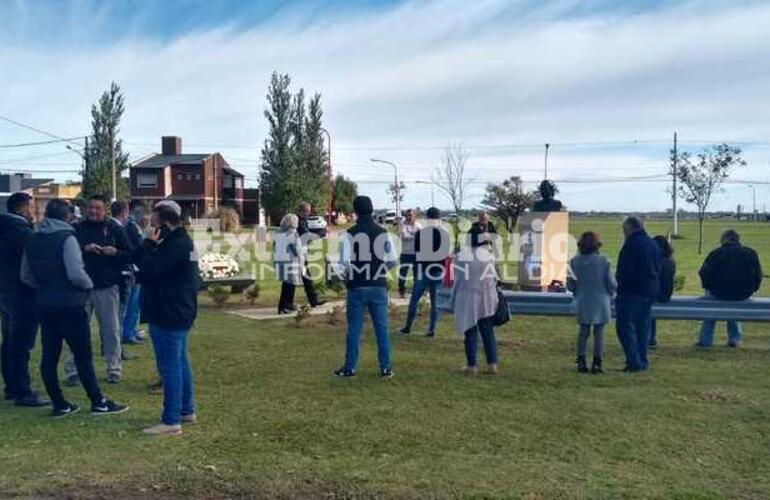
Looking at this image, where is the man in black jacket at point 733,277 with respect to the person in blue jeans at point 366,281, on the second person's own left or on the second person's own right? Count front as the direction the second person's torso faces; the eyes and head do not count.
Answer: on the second person's own right

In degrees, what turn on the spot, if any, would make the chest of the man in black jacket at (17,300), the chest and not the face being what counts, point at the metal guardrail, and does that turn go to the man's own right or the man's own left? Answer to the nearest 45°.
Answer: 0° — they already face it

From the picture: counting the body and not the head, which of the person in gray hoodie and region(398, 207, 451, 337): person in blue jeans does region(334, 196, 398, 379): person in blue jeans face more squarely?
the person in blue jeans

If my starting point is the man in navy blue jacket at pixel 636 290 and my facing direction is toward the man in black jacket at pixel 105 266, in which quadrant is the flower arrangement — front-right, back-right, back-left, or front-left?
front-right

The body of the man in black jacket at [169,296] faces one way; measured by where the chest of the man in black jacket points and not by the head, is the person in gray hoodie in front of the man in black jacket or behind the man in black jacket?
in front

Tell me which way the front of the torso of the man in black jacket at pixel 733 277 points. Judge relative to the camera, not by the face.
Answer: away from the camera

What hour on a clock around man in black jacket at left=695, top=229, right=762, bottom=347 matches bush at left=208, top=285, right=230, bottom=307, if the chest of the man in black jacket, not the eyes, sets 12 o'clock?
The bush is roughly at 9 o'clock from the man in black jacket.

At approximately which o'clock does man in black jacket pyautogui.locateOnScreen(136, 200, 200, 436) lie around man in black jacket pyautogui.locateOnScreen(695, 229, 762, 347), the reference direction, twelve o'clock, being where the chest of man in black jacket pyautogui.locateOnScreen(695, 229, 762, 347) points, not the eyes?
man in black jacket pyautogui.locateOnScreen(136, 200, 200, 436) is roughly at 7 o'clock from man in black jacket pyautogui.locateOnScreen(695, 229, 762, 347).

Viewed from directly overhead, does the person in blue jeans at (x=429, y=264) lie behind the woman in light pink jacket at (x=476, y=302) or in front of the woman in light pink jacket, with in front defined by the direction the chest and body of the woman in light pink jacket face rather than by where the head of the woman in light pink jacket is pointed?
in front

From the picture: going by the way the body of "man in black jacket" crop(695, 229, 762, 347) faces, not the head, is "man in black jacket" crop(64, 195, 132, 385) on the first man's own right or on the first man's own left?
on the first man's own left

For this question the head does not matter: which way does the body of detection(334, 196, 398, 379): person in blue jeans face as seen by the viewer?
away from the camera

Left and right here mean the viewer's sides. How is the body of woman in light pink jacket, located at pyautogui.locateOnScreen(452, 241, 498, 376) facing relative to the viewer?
facing away from the viewer

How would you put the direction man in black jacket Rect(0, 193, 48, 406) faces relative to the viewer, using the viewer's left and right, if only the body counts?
facing to the right of the viewer

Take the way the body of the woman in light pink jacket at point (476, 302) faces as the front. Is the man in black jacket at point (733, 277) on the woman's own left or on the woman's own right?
on the woman's own right

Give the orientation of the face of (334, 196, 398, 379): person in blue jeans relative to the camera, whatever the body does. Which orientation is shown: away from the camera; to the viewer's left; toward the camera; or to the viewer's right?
away from the camera

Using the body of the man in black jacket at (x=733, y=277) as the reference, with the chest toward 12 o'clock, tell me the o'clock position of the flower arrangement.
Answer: The flower arrangement is roughly at 9 o'clock from the man in black jacket.
